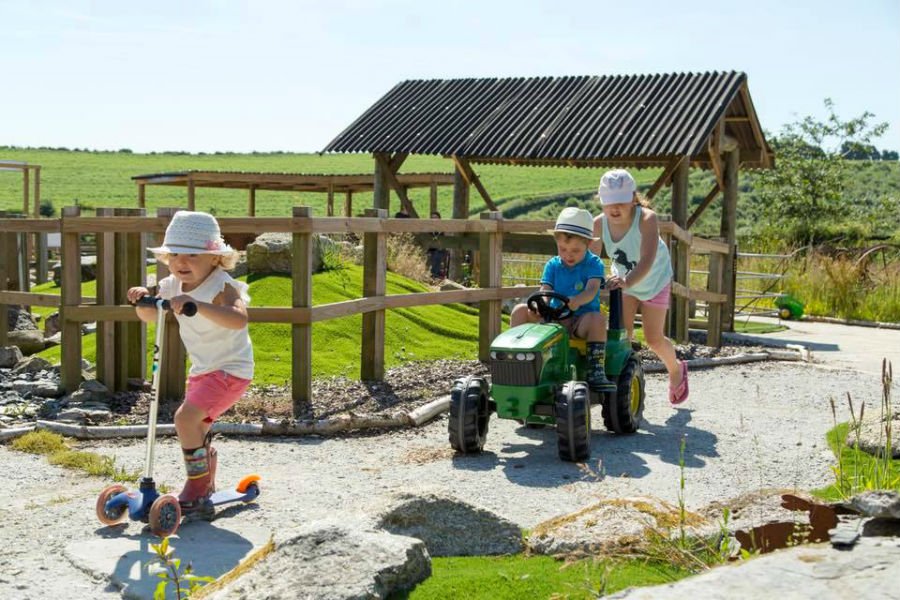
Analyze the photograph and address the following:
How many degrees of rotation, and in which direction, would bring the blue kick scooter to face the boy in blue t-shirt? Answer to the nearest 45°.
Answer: approximately 180°

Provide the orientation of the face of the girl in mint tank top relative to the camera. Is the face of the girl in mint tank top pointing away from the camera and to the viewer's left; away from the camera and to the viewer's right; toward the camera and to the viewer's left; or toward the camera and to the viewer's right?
toward the camera and to the viewer's left

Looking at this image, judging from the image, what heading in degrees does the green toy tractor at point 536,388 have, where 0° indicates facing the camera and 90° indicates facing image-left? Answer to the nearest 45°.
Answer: approximately 45°

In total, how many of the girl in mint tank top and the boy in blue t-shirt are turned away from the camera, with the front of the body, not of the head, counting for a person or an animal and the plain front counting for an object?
0

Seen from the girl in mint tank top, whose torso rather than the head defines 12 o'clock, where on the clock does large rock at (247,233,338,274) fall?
The large rock is roughly at 3 o'clock from the girl in mint tank top.

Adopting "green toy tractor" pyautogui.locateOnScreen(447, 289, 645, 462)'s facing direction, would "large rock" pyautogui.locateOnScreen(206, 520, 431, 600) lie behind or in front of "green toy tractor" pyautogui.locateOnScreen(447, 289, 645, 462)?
in front

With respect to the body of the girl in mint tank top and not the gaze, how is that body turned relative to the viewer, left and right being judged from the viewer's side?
facing the viewer and to the left of the viewer

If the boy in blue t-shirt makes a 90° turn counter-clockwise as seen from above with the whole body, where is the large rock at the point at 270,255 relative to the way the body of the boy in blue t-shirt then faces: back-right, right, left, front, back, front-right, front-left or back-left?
back

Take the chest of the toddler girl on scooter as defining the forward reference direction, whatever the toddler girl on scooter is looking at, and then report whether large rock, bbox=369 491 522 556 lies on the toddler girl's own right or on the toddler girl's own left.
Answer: on the toddler girl's own left

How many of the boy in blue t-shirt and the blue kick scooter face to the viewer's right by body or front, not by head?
0

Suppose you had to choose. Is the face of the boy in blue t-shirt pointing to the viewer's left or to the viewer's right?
to the viewer's left

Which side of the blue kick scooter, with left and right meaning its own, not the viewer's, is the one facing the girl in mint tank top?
back
